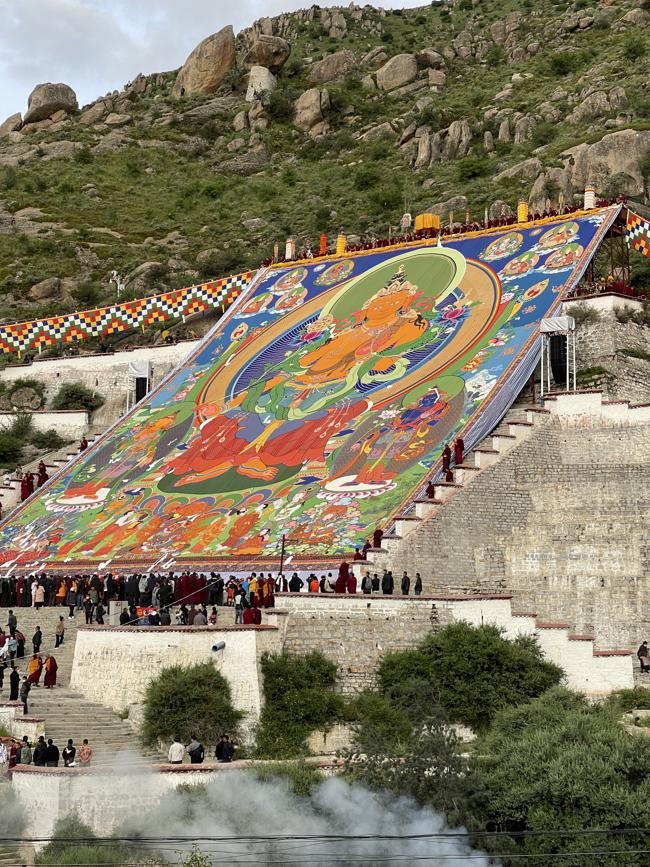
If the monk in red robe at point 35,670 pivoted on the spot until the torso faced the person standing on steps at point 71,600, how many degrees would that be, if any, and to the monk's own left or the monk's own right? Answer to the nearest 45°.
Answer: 0° — they already face them

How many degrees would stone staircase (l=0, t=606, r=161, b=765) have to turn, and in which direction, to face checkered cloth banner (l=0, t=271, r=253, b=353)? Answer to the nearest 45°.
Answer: approximately 180°

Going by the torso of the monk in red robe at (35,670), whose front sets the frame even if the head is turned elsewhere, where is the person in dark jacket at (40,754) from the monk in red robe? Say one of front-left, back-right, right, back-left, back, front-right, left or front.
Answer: back

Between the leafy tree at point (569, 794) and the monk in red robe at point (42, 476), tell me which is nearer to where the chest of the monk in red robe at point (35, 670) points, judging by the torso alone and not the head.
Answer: the monk in red robe

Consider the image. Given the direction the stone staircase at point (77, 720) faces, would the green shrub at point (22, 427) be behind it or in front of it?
behind

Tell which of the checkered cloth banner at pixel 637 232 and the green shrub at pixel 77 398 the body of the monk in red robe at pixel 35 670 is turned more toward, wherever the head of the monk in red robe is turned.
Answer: the green shrub

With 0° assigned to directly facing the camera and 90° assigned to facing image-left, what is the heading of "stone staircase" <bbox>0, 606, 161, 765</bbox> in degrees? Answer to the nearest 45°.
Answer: approximately 0°

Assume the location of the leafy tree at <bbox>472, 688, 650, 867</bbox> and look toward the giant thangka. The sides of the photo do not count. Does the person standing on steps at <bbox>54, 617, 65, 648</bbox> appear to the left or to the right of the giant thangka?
left

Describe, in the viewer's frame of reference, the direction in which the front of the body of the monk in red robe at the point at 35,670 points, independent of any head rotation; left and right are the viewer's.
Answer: facing away from the viewer

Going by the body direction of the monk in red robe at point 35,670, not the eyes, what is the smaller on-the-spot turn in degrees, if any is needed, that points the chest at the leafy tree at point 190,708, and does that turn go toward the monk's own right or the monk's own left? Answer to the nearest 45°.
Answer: approximately 135° to the monk's own right
